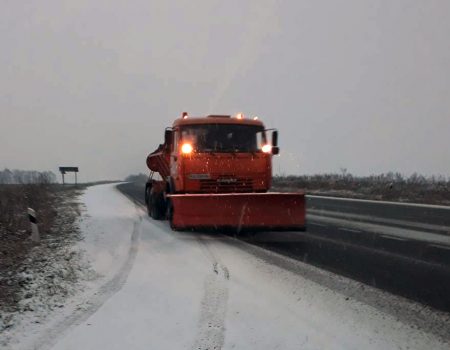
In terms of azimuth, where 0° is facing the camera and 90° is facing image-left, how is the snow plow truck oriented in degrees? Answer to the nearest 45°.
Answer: approximately 0°

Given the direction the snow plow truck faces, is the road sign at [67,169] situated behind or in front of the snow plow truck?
behind
